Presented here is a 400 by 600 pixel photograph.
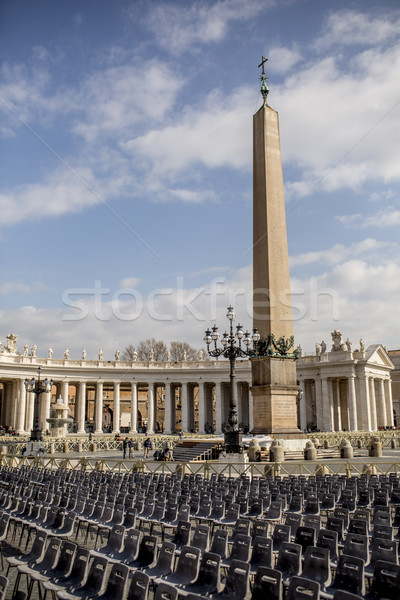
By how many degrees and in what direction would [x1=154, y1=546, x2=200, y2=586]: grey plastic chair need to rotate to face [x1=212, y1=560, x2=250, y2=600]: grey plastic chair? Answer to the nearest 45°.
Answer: approximately 90° to its left

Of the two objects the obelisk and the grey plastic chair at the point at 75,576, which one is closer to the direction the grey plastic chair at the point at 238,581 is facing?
the grey plastic chair

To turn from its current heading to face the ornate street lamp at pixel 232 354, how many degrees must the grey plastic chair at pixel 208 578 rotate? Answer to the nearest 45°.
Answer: approximately 135° to its right

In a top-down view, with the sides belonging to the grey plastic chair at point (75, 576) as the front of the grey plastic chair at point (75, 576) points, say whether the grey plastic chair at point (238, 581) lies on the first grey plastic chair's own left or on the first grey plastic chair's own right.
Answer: on the first grey plastic chair's own left

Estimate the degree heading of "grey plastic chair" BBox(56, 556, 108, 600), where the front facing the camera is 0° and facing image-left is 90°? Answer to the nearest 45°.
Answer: approximately 45°

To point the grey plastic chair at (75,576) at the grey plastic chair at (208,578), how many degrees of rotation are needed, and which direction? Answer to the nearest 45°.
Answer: approximately 90° to its left

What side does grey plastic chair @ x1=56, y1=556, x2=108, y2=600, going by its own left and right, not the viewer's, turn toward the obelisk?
back

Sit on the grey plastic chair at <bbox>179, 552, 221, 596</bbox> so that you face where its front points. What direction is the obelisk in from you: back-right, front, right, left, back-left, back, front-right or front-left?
back-right

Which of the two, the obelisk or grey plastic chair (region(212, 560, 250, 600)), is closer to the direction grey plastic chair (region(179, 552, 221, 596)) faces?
the grey plastic chair

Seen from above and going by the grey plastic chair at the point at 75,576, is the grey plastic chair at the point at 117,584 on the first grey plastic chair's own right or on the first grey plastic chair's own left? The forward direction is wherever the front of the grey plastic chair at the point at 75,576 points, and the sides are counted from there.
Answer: on the first grey plastic chair's own left
